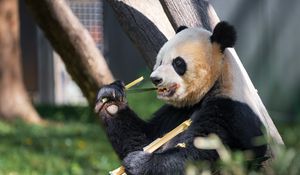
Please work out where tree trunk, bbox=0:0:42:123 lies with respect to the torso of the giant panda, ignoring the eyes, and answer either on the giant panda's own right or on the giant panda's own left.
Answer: on the giant panda's own right

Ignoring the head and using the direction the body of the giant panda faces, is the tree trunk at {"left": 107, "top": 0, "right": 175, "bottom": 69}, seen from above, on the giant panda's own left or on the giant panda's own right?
on the giant panda's own right

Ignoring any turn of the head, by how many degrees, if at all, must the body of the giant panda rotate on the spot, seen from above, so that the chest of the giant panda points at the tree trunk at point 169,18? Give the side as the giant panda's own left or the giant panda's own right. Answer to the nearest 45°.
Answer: approximately 135° to the giant panda's own right
